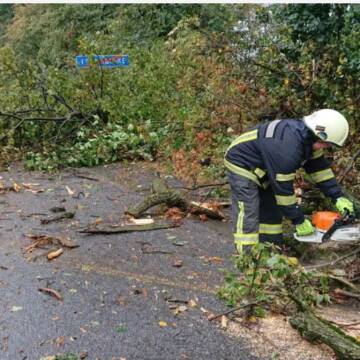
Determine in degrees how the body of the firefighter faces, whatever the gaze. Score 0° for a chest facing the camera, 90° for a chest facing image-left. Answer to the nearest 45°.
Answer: approximately 270°

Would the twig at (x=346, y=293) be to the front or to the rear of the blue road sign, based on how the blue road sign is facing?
to the front

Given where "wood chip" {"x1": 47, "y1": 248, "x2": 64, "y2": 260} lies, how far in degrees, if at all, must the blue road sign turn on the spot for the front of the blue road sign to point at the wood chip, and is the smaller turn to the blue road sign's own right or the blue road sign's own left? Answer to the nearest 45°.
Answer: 0° — it already faces it

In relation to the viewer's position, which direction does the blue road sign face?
facing the viewer

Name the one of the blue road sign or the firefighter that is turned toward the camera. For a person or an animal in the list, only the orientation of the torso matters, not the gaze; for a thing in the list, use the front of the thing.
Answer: the blue road sign

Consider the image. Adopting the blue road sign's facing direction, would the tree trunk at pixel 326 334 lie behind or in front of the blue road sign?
in front

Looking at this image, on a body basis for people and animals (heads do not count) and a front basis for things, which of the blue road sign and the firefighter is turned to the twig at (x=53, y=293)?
the blue road sign

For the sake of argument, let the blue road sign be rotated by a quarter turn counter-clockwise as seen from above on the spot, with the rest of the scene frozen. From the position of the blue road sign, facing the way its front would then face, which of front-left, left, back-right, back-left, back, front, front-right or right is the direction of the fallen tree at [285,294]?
right

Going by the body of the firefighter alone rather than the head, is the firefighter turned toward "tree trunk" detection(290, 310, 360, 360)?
no

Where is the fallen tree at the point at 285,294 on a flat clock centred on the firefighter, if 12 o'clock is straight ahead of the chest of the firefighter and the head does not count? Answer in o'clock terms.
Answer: The fallen tree is roughly at 3 o'clock from the firefighter.

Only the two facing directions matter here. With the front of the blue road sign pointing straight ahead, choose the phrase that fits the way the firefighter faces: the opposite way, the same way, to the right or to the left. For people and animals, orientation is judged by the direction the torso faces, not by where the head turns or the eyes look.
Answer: to the left

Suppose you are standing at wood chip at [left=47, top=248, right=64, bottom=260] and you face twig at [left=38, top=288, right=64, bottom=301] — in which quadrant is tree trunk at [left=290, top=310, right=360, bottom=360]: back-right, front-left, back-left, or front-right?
front-left

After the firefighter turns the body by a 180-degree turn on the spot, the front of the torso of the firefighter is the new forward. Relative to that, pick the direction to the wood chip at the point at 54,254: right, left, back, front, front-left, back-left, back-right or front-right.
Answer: front

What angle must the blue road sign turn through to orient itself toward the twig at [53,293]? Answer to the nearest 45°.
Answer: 0° — it already faces it

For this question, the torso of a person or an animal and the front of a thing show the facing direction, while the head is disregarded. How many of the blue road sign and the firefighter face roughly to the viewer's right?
1

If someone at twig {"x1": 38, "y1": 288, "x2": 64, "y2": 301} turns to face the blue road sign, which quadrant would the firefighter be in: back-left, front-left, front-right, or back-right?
front-right

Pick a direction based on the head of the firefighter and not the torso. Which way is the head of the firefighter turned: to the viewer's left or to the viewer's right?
to the viewer's right

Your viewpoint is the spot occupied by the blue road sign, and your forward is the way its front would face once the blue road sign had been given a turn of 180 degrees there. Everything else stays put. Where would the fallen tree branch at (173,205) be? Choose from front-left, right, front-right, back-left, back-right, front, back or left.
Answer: back
